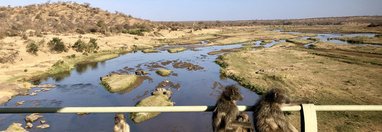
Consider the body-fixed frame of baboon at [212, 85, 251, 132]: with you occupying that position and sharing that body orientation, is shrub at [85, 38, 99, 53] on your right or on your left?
on your left

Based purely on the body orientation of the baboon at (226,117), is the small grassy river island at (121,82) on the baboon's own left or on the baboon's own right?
on the baboon's own left

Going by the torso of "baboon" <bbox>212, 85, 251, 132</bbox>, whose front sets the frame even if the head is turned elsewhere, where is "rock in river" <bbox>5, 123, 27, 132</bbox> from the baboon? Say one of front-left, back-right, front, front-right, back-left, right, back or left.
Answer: back-left

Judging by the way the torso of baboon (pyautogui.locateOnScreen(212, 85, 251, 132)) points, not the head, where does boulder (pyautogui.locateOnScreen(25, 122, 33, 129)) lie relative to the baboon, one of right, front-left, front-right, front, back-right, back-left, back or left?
back-left
